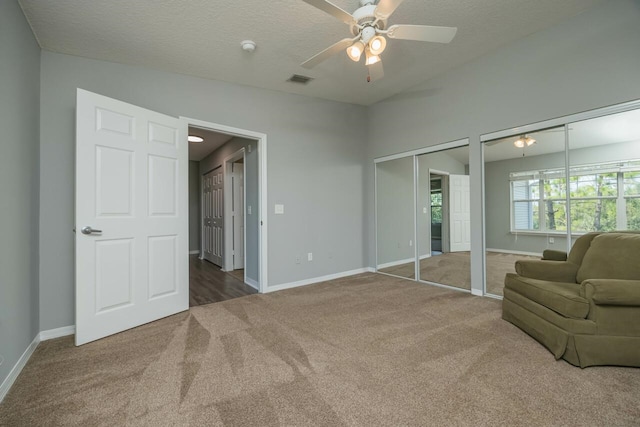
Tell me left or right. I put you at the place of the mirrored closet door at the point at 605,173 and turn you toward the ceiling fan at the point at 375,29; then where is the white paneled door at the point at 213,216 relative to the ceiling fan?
right

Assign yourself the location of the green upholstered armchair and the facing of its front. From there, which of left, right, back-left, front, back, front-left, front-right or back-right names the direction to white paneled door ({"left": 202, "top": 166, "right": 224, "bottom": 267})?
front-right

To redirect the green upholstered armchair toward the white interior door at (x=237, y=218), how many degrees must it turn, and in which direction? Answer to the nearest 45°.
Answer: approximately 45° to its right

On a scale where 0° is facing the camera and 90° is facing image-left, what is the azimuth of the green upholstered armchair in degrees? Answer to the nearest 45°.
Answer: approximately 45°

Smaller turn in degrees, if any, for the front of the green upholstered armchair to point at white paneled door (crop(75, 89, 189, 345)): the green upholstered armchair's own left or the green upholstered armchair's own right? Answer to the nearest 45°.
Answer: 0° — it already faces it
